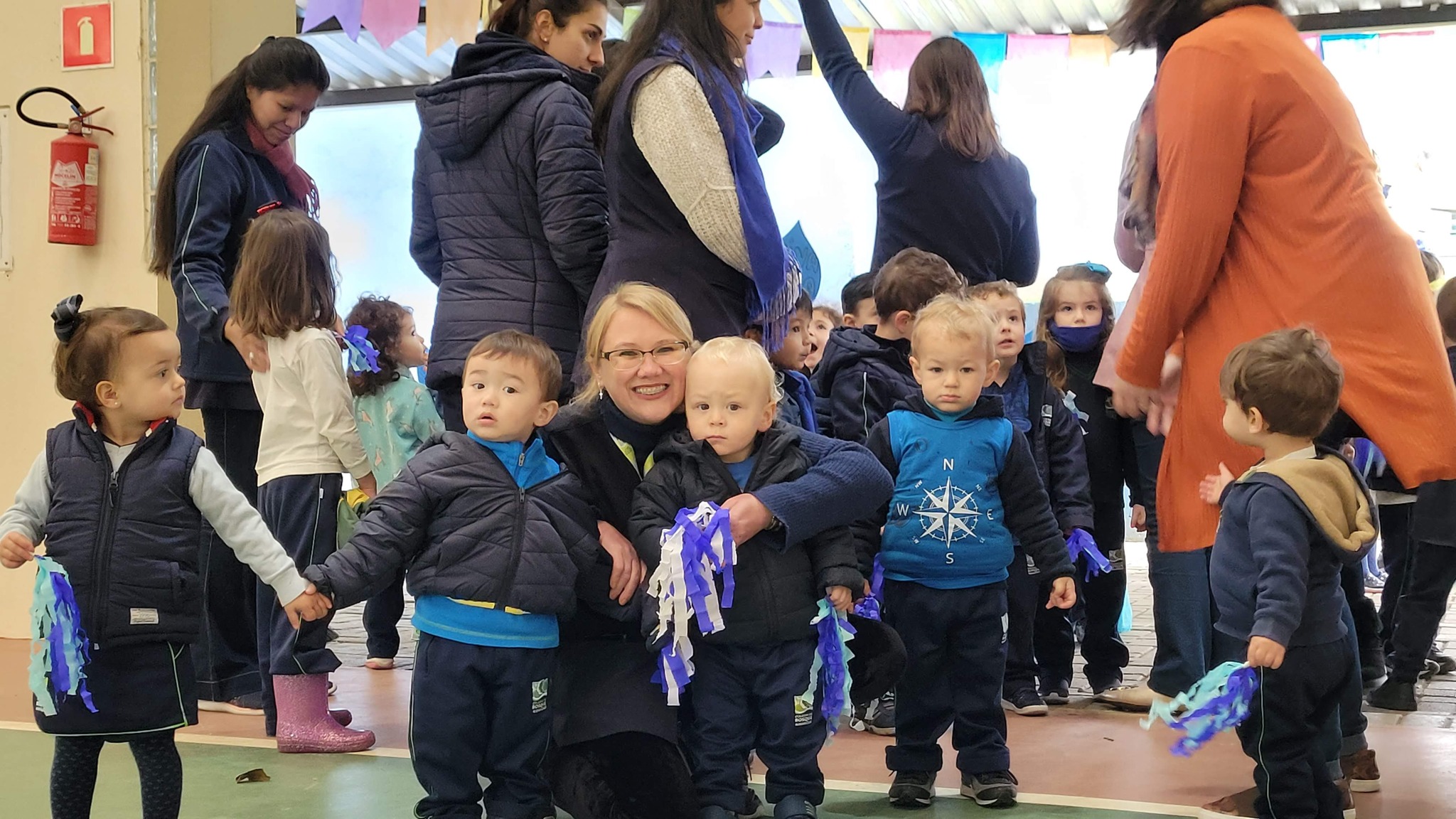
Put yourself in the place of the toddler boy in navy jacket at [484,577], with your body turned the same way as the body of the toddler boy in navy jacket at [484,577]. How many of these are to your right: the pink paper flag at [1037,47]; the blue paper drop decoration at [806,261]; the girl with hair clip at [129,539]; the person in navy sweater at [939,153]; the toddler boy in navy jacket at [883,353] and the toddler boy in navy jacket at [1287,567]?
1

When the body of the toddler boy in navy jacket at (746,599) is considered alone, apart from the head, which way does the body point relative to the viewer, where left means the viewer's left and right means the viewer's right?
facing the viewer

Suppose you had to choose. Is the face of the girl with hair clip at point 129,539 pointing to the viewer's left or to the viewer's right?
to the viewer's right

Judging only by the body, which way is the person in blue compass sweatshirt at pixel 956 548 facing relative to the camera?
toward the camera

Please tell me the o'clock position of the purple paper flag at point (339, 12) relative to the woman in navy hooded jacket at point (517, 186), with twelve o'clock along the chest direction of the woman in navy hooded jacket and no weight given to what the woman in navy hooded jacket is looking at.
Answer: The purple paper flag is roughly at 10 o'clock from the woman in navy hooded jacket.

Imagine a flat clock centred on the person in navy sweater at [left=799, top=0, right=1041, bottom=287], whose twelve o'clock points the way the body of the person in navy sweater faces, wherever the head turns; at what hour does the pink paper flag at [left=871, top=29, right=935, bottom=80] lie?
The pink paper flag is roughly at 12 o'clock from the person in navy sweater.

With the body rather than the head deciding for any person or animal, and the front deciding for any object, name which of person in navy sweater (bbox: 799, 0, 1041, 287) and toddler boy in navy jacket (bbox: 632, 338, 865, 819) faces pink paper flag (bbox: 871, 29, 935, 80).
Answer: the person in navy sweater

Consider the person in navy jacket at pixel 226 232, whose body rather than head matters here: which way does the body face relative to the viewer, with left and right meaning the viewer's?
facing to the right of the viewer

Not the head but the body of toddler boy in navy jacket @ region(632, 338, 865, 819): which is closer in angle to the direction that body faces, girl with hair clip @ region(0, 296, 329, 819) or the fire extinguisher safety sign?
the girl with hair clip

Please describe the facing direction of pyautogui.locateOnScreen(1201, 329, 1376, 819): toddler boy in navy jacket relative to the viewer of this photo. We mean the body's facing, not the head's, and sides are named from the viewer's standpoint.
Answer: facing to the left of the viewer

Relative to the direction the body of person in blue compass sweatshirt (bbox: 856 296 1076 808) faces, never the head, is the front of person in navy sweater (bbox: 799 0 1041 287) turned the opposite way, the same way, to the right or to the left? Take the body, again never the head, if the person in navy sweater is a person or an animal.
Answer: the opposite way

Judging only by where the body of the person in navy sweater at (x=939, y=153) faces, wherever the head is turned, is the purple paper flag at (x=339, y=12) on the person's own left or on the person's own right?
on the person's own left

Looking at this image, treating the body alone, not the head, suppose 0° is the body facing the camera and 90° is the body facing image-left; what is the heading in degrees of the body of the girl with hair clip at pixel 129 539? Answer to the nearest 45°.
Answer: approximately 0°

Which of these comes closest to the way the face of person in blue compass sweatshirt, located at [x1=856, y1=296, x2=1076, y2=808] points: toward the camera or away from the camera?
toward the camera

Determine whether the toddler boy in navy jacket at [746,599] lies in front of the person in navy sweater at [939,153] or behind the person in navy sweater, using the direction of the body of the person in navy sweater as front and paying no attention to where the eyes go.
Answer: behind

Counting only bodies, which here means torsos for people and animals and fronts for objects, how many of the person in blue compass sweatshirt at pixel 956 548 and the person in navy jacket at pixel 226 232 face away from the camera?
0

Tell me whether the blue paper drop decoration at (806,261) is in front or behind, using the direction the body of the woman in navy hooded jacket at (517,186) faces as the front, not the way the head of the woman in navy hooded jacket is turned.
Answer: in front

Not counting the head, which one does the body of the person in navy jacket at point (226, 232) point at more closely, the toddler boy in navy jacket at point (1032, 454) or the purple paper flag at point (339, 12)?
the toddler boy in navy jacket
